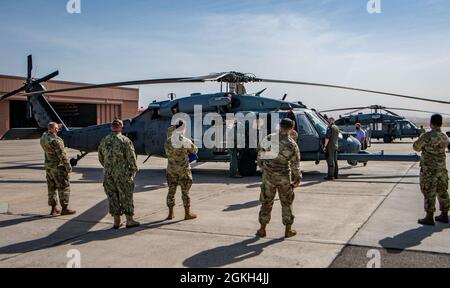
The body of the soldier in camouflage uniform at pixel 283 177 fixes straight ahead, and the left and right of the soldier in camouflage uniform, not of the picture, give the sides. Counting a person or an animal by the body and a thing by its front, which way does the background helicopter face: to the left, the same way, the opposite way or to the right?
to the right

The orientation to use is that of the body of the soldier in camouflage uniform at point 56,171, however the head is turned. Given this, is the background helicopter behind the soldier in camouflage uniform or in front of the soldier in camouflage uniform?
in front

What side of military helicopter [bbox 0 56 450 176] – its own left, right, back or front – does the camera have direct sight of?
right

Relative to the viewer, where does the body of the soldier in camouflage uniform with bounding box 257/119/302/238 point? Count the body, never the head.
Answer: away from the camera

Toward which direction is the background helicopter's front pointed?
to the viewer's right

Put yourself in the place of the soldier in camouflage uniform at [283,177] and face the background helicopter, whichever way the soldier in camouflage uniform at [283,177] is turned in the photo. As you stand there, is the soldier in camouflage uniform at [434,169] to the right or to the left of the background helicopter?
right

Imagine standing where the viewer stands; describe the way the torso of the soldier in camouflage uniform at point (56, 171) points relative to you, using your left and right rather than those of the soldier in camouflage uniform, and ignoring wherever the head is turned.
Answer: facing away from the viewer and to the right of the viewer

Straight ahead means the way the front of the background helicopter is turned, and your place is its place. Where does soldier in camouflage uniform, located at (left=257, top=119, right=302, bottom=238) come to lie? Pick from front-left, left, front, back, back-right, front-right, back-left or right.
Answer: right

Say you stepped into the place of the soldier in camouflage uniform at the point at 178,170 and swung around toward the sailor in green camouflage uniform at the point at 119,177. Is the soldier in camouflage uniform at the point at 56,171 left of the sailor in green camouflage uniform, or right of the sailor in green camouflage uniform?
right

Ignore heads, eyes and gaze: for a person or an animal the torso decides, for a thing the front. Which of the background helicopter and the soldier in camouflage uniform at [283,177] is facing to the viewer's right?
the background helicopter

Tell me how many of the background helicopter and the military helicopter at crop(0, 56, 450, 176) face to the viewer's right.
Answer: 2
